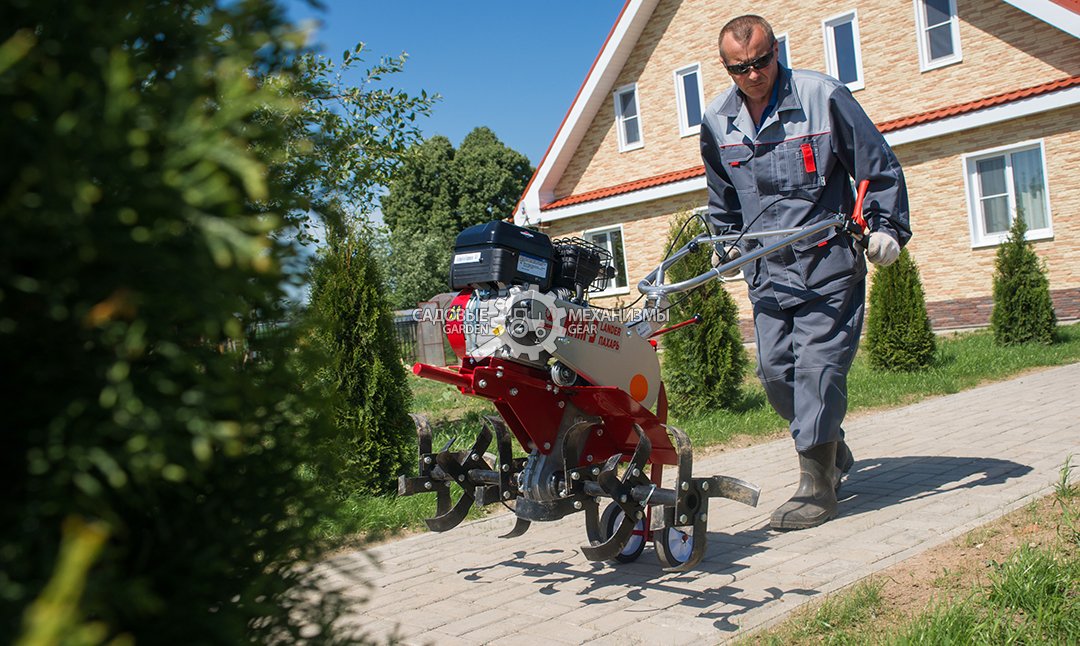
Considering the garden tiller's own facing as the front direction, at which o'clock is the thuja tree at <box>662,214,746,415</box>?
The thuja tree is roughly at 5 o'clock from the garden tiller.

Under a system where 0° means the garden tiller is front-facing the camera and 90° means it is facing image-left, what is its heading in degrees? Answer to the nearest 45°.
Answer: approximately 45°

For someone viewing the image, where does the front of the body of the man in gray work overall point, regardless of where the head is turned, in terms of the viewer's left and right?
facing the viewer and to the left of the viewer

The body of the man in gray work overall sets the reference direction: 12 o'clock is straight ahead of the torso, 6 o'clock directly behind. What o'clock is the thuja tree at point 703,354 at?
The thuja tree is roughly at 4 o'clock from the man in gray work overall.

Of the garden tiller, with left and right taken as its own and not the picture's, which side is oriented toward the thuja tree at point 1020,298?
back

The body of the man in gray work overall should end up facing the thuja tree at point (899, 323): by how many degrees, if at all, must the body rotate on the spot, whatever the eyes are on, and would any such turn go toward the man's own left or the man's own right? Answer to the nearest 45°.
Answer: approximately 135° to the man's own right
